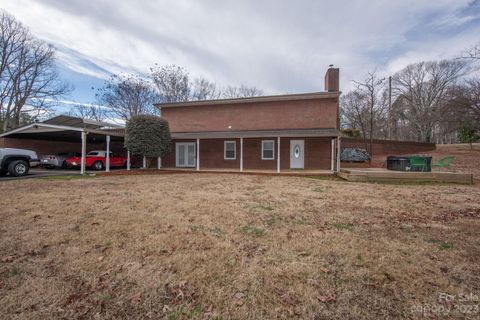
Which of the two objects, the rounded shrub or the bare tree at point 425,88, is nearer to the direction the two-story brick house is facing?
the rounded shrub

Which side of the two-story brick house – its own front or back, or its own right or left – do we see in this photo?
front

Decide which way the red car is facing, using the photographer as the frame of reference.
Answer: facing the viewer and to the left of the viewer

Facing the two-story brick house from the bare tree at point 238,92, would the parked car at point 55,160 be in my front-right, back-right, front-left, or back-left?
front-right

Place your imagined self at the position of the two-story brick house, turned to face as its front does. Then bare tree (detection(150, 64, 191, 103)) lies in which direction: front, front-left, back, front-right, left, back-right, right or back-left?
back-right

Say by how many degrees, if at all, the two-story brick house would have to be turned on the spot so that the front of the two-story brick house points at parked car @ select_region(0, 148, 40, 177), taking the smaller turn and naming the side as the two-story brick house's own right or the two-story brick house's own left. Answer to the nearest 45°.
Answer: approximately 45° to the two-story brick house's own right

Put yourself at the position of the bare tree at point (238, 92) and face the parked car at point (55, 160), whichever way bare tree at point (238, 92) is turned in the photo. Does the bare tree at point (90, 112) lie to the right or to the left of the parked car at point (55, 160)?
right

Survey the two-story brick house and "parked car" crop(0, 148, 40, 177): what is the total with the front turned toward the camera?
1
